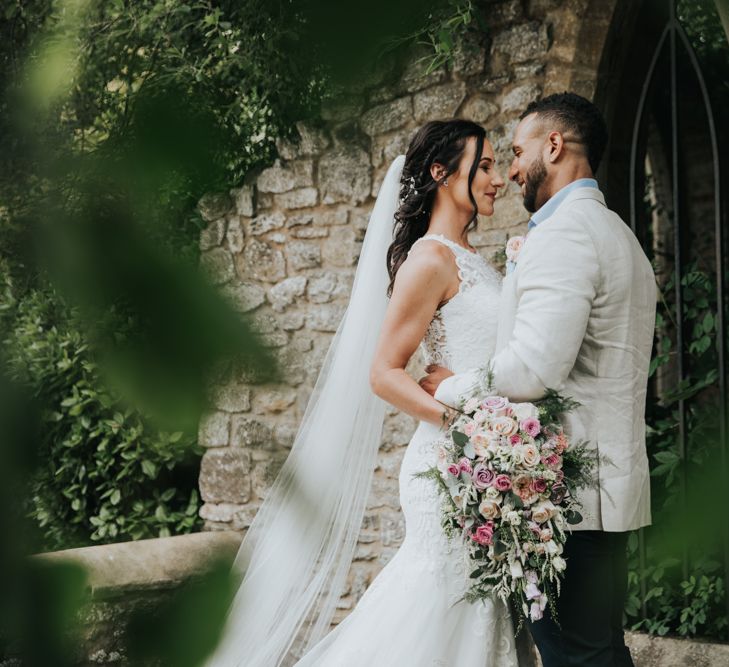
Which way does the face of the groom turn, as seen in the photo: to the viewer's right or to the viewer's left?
to the viewer's left

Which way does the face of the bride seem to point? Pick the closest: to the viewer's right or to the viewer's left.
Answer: to the viewer's right

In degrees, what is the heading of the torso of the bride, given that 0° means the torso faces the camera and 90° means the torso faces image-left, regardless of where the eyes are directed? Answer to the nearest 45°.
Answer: approximately 270°

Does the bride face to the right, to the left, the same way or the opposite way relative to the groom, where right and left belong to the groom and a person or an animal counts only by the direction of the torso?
the opposite way

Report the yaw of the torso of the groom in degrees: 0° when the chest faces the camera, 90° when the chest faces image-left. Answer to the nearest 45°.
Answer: approximately 90°

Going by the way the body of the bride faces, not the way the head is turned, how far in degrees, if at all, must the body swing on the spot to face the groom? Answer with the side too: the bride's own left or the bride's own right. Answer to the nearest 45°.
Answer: approximately 45° to the bride's own right

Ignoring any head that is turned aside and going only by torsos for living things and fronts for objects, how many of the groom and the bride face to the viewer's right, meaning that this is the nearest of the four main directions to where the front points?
1
